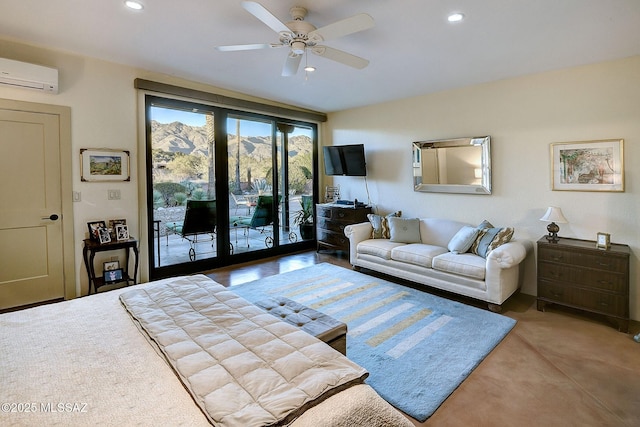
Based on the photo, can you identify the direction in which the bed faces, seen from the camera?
facing away from the viewer and to the right of the viewer

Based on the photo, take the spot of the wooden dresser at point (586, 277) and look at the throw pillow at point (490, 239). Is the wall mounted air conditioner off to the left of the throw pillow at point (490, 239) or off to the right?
left

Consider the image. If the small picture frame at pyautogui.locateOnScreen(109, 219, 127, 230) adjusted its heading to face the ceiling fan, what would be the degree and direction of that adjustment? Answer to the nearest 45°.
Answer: approximately 45° to its left

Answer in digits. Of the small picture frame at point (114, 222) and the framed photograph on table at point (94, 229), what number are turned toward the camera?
2

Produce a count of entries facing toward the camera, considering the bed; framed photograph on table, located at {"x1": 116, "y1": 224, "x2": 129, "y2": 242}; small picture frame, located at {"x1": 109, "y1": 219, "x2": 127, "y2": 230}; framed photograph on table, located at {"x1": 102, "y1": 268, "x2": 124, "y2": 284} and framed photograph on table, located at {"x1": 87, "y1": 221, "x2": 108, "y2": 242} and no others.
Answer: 4

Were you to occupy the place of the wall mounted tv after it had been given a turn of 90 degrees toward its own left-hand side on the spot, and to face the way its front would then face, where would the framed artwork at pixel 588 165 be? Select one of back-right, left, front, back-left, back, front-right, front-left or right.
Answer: front

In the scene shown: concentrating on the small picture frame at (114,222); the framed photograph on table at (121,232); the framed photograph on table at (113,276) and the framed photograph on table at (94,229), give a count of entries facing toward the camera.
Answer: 4

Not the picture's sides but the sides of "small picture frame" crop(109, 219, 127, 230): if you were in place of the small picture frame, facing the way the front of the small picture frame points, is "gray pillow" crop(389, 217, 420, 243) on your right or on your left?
on your left

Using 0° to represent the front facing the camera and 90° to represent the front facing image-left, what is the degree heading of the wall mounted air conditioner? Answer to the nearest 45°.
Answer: approximately 315°

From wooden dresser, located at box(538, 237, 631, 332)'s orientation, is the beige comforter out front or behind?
out front

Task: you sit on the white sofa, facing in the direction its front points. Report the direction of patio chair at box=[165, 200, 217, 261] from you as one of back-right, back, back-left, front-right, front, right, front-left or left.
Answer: front-right

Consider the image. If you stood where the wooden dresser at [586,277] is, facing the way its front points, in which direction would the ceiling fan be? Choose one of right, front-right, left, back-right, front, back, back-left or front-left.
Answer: front

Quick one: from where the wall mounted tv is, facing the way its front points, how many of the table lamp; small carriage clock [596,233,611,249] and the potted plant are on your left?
2

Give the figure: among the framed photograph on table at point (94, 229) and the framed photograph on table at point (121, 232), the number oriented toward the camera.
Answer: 2
